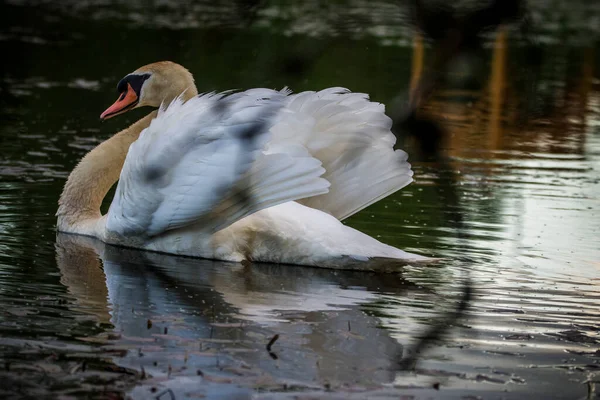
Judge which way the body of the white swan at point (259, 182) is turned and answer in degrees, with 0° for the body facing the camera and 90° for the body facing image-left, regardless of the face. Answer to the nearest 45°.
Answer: approximately 90°

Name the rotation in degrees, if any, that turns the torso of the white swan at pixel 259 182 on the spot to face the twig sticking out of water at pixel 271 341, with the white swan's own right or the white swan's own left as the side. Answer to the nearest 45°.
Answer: approximately 90° to the white swan's own left
